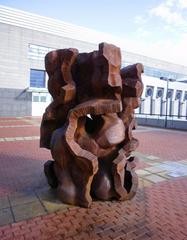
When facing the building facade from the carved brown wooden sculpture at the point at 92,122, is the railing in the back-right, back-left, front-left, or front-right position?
front-right

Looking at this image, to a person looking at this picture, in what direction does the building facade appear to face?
facing the viewer and to the right of the viewer

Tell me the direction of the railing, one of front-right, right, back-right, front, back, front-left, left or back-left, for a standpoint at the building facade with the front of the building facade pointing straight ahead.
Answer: front

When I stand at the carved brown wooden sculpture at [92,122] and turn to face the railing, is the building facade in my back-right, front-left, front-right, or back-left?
front-left

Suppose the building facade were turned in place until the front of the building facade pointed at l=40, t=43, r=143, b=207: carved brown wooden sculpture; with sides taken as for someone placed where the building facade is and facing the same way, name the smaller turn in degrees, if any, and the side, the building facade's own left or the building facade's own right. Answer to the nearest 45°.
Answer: approximately 45° to the building facade's own right

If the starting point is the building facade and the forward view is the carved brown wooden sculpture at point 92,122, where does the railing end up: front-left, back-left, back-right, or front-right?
front-left
